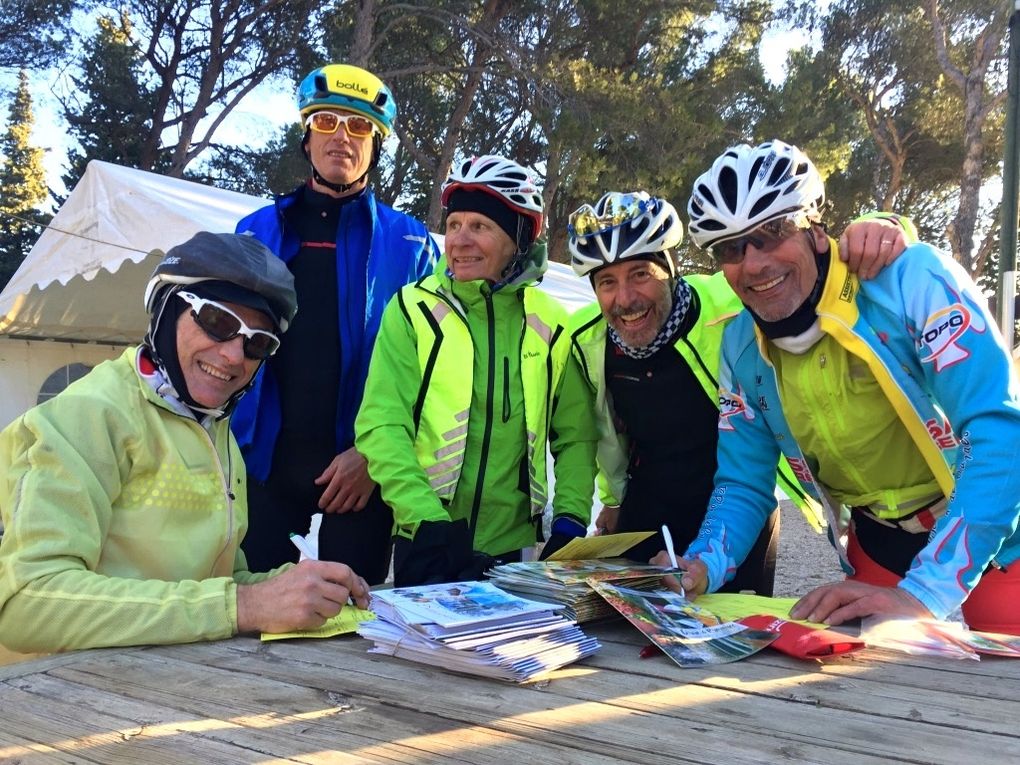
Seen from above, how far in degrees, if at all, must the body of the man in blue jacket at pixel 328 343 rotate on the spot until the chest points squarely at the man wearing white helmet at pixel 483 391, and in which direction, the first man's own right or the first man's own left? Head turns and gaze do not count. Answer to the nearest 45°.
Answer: approximately 45° to the first man's own left

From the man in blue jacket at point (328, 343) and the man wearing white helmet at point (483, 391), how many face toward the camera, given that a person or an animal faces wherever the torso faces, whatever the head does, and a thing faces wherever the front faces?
2

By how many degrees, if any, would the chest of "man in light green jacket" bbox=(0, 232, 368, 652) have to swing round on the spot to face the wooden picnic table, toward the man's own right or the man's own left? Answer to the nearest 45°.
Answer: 0° — they already face it

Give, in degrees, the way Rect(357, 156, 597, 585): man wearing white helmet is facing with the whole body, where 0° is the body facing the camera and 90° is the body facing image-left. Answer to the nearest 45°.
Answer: approximately 0°

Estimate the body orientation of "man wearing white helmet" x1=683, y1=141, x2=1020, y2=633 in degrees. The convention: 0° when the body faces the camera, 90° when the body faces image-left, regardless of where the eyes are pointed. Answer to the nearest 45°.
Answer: approximately 45°
